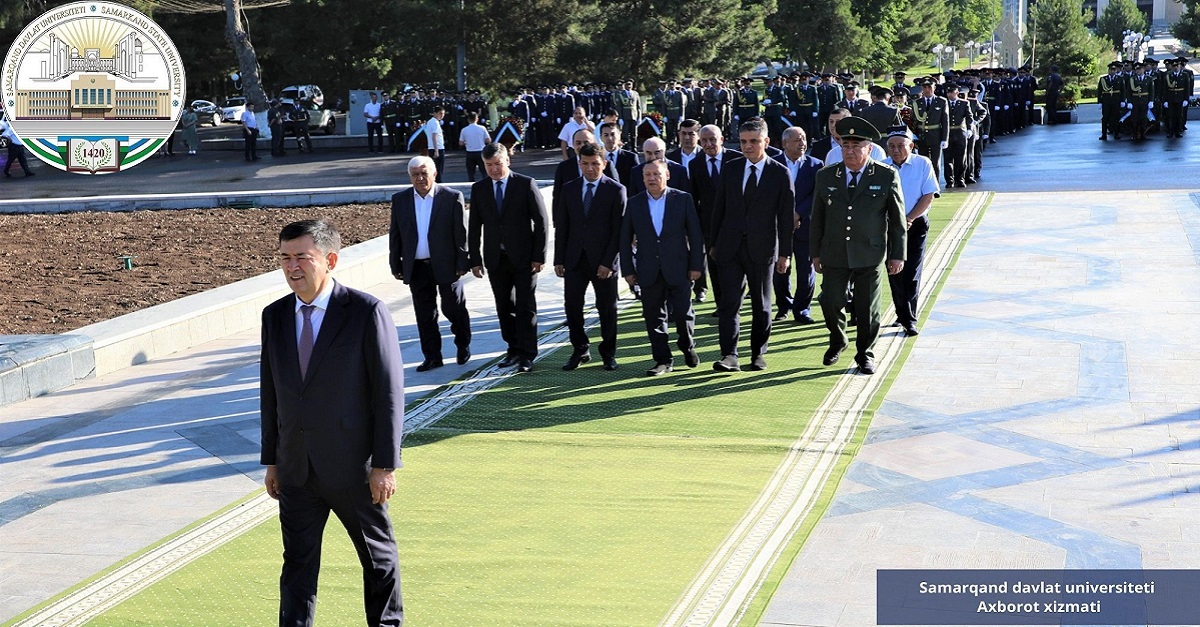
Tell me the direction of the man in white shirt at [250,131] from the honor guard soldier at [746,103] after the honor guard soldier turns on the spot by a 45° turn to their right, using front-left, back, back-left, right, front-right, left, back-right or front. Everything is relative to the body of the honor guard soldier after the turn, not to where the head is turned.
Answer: front-right

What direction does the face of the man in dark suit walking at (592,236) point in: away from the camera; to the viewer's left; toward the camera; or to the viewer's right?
toward the camera

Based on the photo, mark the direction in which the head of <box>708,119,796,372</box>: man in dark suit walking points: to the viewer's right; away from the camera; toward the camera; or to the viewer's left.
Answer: toward the camera

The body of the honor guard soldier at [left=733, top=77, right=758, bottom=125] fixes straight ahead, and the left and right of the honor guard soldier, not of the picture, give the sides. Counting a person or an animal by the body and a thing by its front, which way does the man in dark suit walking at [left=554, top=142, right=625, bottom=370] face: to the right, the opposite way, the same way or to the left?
the same way

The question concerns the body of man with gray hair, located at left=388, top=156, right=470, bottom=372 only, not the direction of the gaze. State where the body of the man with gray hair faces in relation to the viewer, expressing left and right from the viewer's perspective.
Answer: facing the viewer

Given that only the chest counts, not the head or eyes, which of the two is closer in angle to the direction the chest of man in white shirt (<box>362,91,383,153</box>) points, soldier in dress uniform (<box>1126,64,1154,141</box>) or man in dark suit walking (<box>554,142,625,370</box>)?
the man in dark suit walking

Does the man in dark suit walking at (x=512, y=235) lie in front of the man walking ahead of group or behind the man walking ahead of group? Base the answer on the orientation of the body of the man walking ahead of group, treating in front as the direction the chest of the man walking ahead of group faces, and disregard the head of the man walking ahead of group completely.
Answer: behind

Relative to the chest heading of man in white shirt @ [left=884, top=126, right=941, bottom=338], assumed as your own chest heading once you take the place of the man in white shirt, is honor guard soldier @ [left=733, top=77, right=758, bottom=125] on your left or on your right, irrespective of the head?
on your right

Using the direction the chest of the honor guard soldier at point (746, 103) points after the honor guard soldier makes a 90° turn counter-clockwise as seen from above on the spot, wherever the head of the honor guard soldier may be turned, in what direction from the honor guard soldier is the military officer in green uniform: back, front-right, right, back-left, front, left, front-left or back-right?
right

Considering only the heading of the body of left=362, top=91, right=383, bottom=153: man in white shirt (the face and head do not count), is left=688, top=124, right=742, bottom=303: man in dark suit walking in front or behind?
in front

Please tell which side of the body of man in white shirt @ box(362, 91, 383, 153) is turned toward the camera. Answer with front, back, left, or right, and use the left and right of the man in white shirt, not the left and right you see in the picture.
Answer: front

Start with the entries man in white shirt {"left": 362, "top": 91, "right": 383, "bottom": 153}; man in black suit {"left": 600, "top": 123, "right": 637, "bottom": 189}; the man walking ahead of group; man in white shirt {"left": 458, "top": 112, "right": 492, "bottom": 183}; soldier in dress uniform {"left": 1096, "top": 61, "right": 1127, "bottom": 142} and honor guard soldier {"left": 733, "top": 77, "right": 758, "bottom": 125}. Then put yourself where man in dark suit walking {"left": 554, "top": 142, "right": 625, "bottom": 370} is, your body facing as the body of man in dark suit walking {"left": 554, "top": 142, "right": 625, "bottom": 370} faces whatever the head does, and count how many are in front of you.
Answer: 1

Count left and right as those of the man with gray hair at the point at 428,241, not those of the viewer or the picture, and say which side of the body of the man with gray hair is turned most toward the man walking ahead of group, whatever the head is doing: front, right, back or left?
front

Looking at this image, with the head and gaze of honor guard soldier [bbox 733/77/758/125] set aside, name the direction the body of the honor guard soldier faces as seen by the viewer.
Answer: toward the camera

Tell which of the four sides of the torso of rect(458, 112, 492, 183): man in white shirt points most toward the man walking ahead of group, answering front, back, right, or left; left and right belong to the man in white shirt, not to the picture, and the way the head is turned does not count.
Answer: back

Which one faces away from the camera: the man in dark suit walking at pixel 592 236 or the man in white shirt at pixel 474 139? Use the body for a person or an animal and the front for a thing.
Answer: the man in white shirt

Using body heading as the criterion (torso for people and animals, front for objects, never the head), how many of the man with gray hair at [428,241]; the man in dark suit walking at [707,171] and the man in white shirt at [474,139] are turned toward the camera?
2
